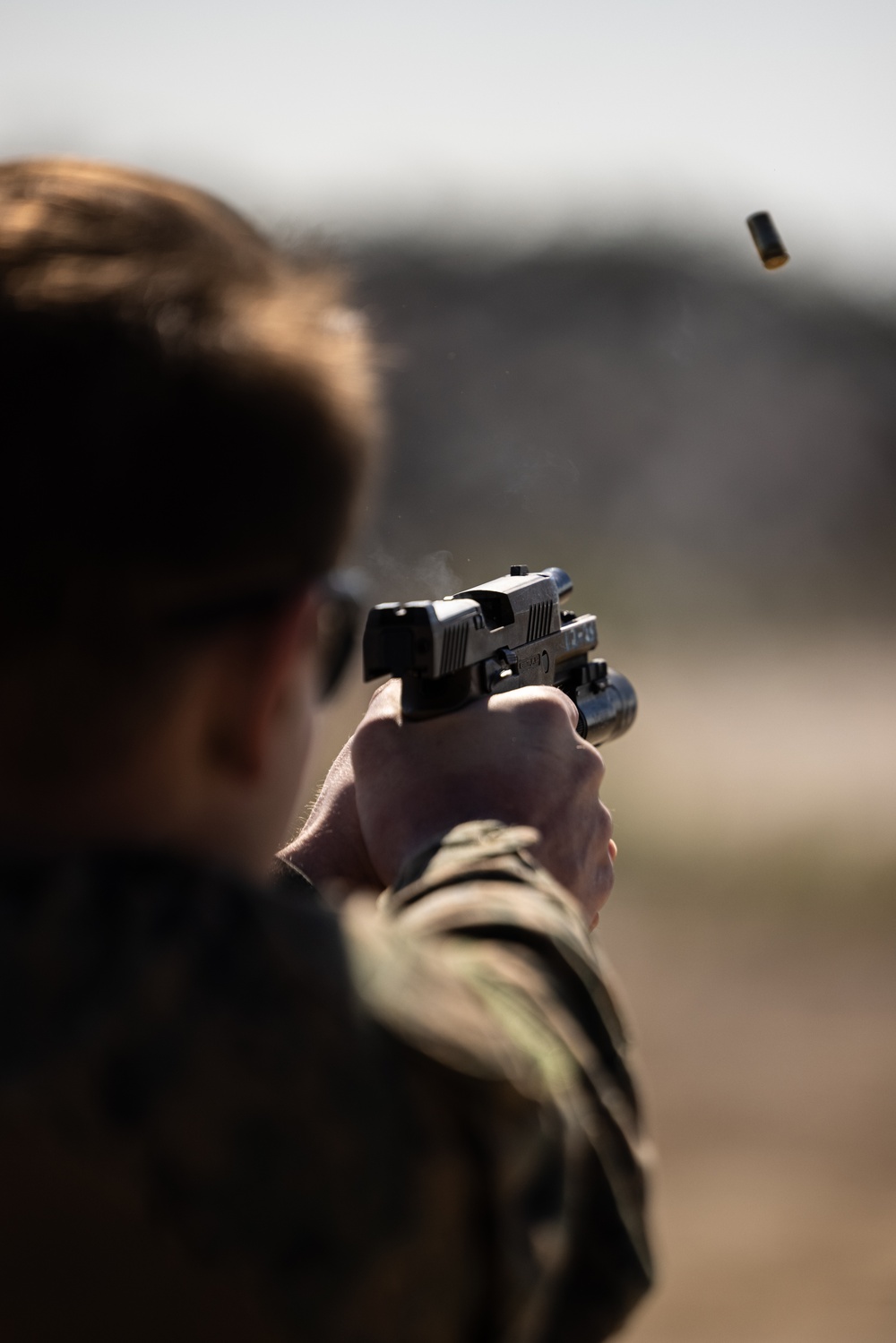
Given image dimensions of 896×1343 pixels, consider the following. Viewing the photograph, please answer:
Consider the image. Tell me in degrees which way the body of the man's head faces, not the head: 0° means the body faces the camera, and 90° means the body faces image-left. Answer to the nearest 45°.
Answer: approximately 225°

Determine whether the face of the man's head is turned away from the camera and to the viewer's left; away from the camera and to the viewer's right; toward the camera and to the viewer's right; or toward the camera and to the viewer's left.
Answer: away from the camera and to the viewer's right

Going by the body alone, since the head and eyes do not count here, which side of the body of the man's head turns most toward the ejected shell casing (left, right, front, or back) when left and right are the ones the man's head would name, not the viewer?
front
